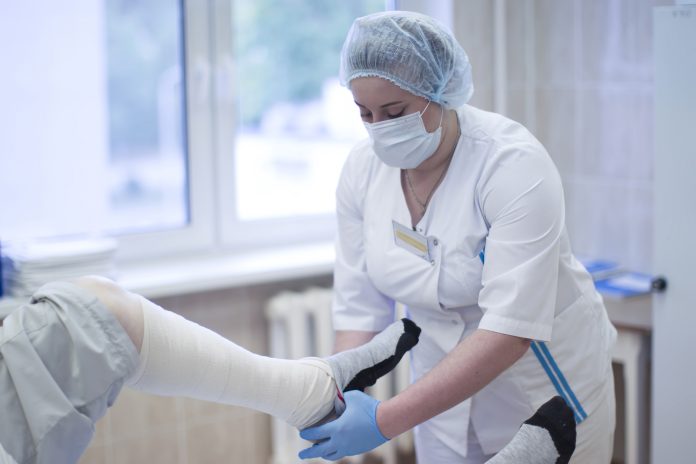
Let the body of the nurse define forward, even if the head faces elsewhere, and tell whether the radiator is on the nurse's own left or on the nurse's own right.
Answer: on the nurse's own right

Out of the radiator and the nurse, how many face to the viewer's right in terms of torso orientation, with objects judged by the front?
0

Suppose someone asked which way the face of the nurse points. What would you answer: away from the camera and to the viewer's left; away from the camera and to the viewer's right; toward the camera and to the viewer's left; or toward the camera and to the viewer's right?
toward the camera and to the viewer's left

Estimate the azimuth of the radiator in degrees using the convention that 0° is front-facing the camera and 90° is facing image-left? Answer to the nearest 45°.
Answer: approximately 0°

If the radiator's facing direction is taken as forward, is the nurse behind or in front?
in front

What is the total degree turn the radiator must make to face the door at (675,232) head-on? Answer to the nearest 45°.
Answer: approximately 45° to its left

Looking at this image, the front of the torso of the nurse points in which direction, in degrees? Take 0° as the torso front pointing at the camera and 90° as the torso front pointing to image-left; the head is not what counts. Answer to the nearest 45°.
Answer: approximately 45°

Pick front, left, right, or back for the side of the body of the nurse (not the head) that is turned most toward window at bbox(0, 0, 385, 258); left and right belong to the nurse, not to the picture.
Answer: right
